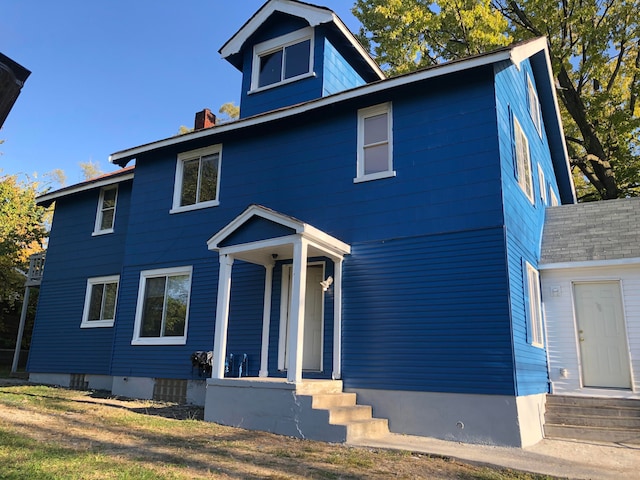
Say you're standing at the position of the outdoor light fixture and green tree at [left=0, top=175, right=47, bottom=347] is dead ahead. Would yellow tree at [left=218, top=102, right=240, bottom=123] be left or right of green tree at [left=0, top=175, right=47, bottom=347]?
right

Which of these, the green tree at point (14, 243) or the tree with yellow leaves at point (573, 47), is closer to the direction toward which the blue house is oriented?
the green tree

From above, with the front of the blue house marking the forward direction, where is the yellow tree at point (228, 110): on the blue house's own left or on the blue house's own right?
on the blue house's own right

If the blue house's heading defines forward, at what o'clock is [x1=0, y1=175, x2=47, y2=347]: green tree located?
The green tree is roughly at 3 o'clock from the blue house.

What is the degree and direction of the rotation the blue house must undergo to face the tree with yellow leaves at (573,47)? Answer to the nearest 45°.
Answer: approximately 180°

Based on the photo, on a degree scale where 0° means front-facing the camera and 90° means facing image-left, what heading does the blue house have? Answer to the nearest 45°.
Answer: approximately 45°
